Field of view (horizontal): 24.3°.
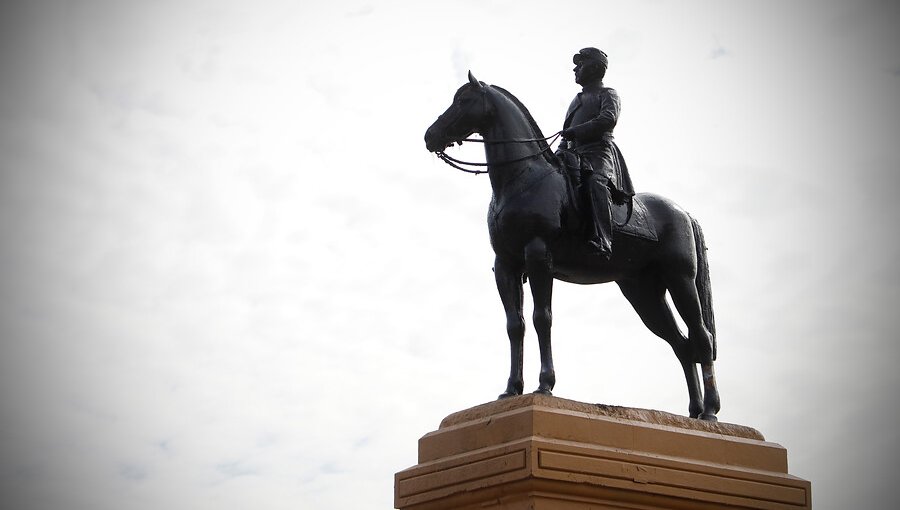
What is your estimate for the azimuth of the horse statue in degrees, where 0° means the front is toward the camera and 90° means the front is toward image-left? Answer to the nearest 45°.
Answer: approximately 45°

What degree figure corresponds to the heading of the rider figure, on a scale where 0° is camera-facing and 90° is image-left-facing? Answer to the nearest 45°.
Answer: approximately 45°
